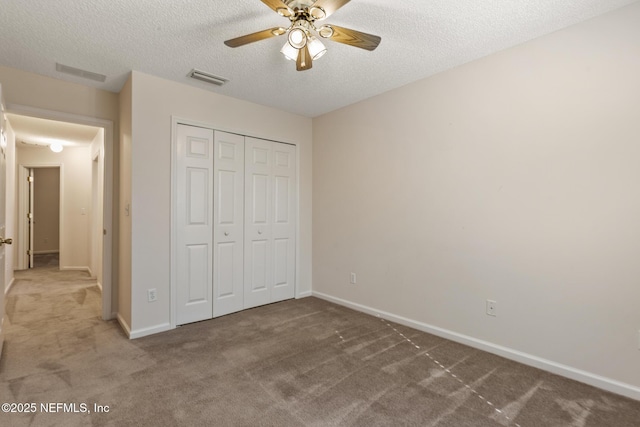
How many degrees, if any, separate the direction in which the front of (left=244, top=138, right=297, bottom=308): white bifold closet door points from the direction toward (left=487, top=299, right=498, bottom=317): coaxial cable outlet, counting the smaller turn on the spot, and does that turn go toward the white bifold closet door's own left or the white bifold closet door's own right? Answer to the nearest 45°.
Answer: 0° — it already faces it

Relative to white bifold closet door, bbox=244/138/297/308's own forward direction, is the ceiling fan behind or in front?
in front

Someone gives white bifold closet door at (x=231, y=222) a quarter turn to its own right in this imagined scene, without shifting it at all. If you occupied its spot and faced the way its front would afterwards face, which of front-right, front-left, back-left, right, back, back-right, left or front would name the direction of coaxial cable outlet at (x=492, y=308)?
left

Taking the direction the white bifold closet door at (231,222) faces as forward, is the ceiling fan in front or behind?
in front

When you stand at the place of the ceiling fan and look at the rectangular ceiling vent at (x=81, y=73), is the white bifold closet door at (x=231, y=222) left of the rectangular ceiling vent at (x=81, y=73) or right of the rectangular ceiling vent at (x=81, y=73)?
right

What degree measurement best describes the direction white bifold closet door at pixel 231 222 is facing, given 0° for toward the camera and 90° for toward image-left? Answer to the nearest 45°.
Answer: approximately 315°
